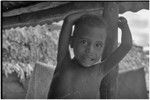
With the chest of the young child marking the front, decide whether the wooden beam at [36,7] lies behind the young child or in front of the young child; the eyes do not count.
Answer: behind

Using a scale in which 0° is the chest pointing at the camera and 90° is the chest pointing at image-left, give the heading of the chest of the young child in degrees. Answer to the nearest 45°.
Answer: approximately 0°

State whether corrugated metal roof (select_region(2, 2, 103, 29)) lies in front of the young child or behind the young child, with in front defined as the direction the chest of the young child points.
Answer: behind
